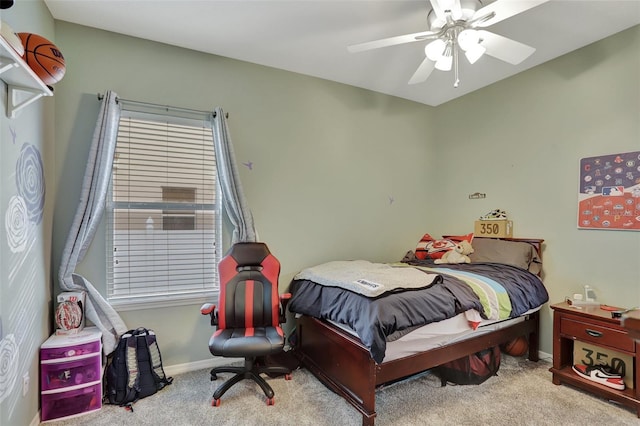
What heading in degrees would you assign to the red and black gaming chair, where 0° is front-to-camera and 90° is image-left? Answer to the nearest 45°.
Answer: approximately 0°

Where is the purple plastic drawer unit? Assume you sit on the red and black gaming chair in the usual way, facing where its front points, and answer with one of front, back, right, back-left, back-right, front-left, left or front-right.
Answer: right

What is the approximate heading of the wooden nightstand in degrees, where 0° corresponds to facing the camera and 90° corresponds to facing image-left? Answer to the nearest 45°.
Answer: approximately 45°

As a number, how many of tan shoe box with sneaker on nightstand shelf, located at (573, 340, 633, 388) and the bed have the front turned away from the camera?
0

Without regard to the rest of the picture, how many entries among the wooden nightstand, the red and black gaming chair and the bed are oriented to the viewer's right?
0

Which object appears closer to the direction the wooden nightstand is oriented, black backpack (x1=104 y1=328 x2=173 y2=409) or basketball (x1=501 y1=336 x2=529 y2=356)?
the black backpack

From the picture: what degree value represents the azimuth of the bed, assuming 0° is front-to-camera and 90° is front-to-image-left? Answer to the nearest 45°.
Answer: approximately 45°

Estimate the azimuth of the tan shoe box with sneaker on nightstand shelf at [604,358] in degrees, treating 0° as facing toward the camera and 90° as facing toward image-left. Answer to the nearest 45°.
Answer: approximately 45°

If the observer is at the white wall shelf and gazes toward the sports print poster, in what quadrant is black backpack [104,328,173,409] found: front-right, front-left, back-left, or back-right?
front-left

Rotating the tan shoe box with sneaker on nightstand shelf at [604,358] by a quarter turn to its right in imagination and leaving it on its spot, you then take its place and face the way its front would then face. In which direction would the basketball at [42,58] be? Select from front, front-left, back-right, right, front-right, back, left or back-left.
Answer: left

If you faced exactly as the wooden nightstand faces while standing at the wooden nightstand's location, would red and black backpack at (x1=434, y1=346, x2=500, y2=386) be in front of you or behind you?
in front

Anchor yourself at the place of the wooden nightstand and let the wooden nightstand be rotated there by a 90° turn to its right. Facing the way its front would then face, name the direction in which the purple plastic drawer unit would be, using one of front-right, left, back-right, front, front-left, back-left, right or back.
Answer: left
